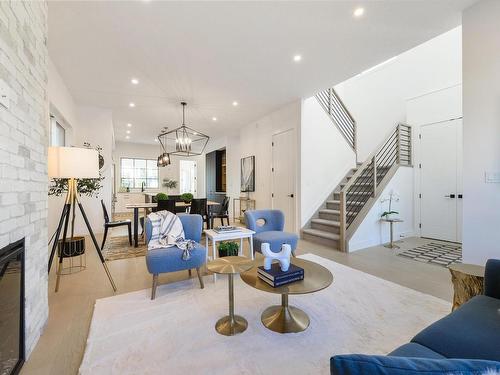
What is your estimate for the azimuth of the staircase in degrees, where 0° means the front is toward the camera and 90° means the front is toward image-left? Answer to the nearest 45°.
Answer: approximately 45°

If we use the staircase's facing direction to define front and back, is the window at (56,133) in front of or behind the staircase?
in front

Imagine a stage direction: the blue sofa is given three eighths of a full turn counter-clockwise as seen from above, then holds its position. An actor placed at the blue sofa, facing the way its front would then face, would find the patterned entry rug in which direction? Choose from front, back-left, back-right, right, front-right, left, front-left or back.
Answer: back

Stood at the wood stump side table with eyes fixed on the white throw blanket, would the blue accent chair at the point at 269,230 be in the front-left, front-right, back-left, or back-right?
front-right

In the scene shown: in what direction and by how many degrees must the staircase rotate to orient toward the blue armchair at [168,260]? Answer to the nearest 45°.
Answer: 0° — it already faces it

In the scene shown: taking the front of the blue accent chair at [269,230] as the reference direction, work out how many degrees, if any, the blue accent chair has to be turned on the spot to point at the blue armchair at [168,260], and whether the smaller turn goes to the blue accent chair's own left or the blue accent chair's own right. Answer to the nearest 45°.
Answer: approximately 90° to the blue accent chair's own right

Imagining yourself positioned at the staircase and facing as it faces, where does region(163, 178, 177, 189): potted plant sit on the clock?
The potted plant is roughly at 2 o'clock from the staircase.

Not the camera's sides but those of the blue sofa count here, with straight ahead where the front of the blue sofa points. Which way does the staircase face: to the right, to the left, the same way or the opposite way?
to the left

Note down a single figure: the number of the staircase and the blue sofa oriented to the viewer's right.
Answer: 0

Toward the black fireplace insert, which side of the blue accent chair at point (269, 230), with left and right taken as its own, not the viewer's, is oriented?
right

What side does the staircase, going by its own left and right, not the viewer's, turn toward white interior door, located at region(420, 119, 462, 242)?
back

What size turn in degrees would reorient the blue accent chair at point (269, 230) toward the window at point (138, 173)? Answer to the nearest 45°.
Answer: approximately 180°

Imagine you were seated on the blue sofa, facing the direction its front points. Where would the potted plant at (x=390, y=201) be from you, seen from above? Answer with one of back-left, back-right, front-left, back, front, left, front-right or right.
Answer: front-right

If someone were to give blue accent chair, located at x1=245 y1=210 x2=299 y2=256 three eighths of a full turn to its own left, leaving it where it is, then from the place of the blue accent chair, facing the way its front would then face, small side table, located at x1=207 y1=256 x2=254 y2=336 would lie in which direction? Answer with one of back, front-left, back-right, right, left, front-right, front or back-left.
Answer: back

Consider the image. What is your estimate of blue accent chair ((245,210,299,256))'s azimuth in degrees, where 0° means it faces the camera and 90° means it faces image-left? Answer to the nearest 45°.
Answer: approximately 315°

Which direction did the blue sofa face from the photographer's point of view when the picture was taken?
facing away from the viewer and to the left of the viewer

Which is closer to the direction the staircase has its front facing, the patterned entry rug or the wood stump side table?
the wood stump side table
